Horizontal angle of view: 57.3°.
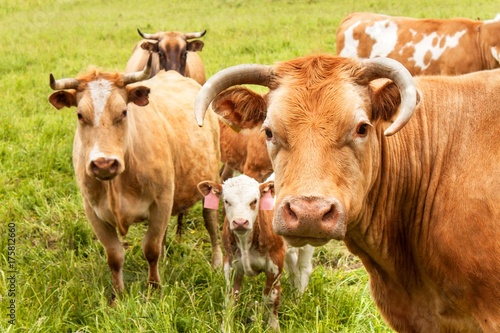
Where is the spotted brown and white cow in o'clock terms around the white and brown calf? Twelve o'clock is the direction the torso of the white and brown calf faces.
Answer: The spotted brown and white cow is roughly at 7 o'clock from the white and brown calf.

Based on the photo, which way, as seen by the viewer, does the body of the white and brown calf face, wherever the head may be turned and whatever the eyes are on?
toward the camera

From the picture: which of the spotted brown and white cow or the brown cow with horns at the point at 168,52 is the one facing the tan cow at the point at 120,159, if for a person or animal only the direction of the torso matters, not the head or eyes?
the brown cow with horns

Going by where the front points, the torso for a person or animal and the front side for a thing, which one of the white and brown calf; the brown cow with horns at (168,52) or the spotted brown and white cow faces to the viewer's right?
the spotted brown and white cow

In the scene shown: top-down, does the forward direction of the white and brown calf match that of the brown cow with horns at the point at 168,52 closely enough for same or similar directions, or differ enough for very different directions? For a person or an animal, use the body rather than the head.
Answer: same or similar directions

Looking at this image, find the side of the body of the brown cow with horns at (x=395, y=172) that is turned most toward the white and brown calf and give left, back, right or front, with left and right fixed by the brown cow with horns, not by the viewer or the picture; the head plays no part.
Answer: right

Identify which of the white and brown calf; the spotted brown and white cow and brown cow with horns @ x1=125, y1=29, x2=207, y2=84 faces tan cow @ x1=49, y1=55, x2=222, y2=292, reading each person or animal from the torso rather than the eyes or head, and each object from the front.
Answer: the brown cow with horns

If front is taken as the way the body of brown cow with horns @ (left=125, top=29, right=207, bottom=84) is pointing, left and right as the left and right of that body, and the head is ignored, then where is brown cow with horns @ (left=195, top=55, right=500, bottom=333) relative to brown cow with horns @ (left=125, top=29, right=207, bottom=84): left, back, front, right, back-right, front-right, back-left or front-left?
front

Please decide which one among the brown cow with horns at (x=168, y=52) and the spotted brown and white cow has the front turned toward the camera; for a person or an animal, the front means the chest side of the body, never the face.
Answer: the brown cow with horns

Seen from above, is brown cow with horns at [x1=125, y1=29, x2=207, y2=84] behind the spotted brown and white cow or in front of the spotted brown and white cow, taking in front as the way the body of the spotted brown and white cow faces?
behind

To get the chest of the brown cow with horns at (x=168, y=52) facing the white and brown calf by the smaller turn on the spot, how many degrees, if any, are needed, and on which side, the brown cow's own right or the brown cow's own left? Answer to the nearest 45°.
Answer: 0° — it already faces it

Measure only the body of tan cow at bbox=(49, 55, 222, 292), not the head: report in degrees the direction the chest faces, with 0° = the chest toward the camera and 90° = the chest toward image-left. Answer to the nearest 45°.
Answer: approximately 45°

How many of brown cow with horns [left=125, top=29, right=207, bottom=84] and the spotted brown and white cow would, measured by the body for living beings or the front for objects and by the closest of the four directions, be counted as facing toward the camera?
1

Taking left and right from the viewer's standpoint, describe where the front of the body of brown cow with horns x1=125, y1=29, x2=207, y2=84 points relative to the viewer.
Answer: facing the viewer

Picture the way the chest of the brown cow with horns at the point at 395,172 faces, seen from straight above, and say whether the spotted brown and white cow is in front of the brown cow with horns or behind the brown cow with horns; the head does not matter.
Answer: behind

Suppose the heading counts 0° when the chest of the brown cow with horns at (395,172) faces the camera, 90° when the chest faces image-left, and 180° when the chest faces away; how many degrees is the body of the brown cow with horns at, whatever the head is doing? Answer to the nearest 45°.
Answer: approximately 45°
